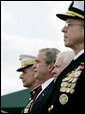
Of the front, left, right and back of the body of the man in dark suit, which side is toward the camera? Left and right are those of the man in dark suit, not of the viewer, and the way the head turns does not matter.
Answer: left

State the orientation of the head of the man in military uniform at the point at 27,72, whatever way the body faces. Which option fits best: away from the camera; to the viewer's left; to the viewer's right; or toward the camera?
to the viewer's left

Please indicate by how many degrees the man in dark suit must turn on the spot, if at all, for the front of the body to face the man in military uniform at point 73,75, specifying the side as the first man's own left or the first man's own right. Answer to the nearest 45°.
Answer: approximately 90° to the first man's own left

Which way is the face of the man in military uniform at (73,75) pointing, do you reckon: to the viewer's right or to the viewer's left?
to the viewer's left

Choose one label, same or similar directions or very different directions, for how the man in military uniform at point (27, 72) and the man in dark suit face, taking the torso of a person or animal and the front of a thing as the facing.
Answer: same or similar directions

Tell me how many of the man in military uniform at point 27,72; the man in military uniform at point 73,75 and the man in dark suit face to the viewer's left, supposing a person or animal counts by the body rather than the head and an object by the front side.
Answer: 3

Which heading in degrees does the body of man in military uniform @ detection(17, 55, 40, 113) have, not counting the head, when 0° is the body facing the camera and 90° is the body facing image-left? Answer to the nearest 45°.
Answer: approximately 90°

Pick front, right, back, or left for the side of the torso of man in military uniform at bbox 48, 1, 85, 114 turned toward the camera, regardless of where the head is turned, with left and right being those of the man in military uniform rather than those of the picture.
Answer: left

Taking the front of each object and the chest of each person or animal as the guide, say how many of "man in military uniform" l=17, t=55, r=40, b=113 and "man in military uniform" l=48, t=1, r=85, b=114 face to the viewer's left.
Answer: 2

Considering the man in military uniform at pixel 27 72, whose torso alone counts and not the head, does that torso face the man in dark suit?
no

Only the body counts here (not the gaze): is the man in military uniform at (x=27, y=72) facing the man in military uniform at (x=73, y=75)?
no

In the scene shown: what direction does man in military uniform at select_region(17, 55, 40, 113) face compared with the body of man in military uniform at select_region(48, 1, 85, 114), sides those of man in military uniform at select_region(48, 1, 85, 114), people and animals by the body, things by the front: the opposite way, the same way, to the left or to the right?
the same way

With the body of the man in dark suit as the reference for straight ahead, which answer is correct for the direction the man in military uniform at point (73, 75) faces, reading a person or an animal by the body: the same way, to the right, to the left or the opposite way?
the same way

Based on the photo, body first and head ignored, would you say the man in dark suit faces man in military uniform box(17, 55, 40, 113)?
no
